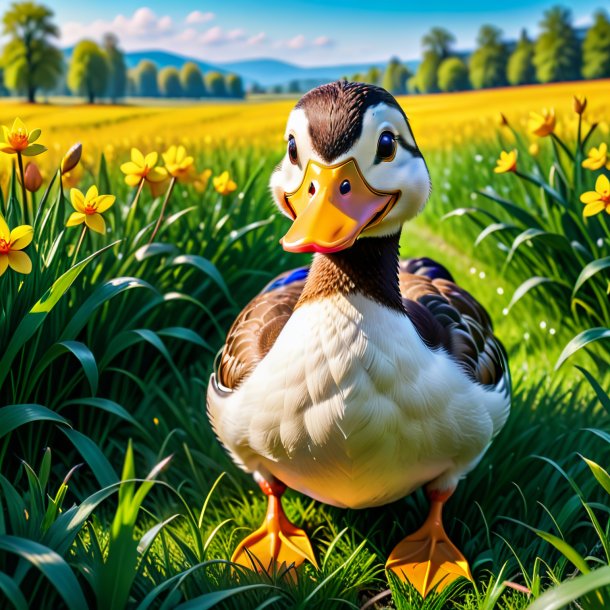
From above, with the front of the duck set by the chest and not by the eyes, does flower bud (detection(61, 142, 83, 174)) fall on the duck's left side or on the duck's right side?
on the duck's right side

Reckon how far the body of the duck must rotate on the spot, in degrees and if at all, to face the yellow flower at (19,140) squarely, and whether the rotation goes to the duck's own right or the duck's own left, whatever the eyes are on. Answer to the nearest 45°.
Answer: approximately 135° to the duck's own right

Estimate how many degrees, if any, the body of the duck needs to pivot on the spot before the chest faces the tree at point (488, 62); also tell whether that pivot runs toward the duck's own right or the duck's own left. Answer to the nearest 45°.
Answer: approximately 180°

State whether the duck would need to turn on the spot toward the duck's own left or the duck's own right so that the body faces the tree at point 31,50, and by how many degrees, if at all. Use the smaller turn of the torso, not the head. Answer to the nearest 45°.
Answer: approximately 135° to the duck's own right

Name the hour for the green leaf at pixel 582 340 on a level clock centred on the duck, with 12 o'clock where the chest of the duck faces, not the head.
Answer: The green leaf is roughly at 8 o'clock from the duck.

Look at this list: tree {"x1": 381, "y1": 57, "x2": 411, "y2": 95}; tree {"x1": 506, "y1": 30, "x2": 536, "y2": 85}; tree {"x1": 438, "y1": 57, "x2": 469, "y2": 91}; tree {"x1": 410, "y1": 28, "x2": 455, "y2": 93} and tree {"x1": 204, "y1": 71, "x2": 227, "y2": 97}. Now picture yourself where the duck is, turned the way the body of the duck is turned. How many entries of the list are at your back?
5

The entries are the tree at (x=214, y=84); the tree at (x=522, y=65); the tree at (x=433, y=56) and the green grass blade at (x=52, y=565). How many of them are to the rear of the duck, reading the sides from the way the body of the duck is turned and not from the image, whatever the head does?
3

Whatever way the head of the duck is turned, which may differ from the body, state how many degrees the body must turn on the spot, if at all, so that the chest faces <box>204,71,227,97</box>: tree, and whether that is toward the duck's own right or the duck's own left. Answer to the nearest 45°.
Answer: approximately 180°

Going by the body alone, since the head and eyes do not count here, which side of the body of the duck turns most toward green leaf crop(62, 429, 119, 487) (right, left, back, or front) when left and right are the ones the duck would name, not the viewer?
right

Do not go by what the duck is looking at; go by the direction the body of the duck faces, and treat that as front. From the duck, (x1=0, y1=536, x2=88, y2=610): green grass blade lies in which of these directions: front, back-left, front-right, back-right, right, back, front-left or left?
front-right

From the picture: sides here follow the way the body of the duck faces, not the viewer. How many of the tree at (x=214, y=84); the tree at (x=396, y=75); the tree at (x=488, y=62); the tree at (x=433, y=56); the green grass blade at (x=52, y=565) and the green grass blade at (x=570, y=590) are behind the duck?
4

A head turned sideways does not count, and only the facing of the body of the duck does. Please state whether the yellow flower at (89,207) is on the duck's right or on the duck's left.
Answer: on the duck's right

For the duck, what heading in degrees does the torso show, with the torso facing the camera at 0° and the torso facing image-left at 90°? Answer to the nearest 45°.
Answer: approximately 0°
